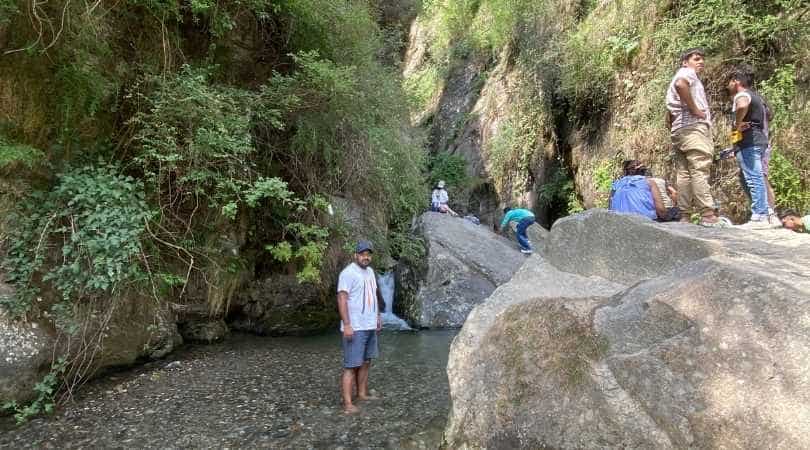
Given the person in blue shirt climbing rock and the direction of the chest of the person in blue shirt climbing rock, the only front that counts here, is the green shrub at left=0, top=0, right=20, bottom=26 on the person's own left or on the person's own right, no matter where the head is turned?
on the person's own left

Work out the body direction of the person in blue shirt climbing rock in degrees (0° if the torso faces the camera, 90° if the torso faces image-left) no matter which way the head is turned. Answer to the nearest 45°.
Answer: approximately 90°

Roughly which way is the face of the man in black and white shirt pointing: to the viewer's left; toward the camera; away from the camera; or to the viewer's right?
to the viewer's left

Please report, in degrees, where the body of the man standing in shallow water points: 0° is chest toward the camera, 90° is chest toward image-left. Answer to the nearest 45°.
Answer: approximately 315°

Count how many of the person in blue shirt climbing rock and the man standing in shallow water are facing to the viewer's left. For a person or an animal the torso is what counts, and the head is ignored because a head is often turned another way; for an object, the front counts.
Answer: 1
